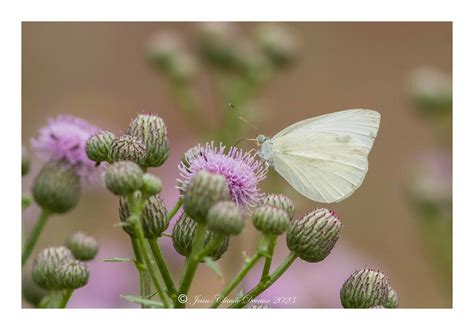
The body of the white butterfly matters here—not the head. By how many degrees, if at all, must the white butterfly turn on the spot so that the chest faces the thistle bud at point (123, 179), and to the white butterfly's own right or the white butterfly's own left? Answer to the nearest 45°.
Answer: approximately 45° to the white butterfly's own left

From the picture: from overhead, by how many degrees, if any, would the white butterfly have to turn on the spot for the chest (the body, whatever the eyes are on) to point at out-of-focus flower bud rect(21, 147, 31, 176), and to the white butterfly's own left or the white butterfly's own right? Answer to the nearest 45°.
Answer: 0° — it already faces it

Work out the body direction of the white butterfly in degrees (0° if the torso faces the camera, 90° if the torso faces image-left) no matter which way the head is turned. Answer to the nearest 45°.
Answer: approximately 90°

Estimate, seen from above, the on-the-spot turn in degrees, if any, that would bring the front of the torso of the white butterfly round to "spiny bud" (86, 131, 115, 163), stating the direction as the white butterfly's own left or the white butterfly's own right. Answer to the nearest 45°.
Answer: approximately 45° to the white butterfly's own left
